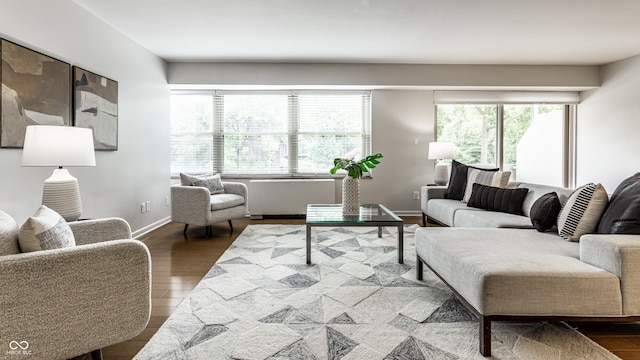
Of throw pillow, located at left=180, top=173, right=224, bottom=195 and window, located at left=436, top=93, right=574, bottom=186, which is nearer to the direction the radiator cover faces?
the throw pillow

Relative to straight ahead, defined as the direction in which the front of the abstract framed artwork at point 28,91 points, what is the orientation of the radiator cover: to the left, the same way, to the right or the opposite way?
to the right

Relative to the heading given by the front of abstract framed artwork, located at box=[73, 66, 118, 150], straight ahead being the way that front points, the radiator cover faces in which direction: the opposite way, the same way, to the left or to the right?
to the right

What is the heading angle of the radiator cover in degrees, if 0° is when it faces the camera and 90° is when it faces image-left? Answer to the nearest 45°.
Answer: approximately 0°

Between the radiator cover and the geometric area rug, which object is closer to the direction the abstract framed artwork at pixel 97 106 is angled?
the geometric area rug
